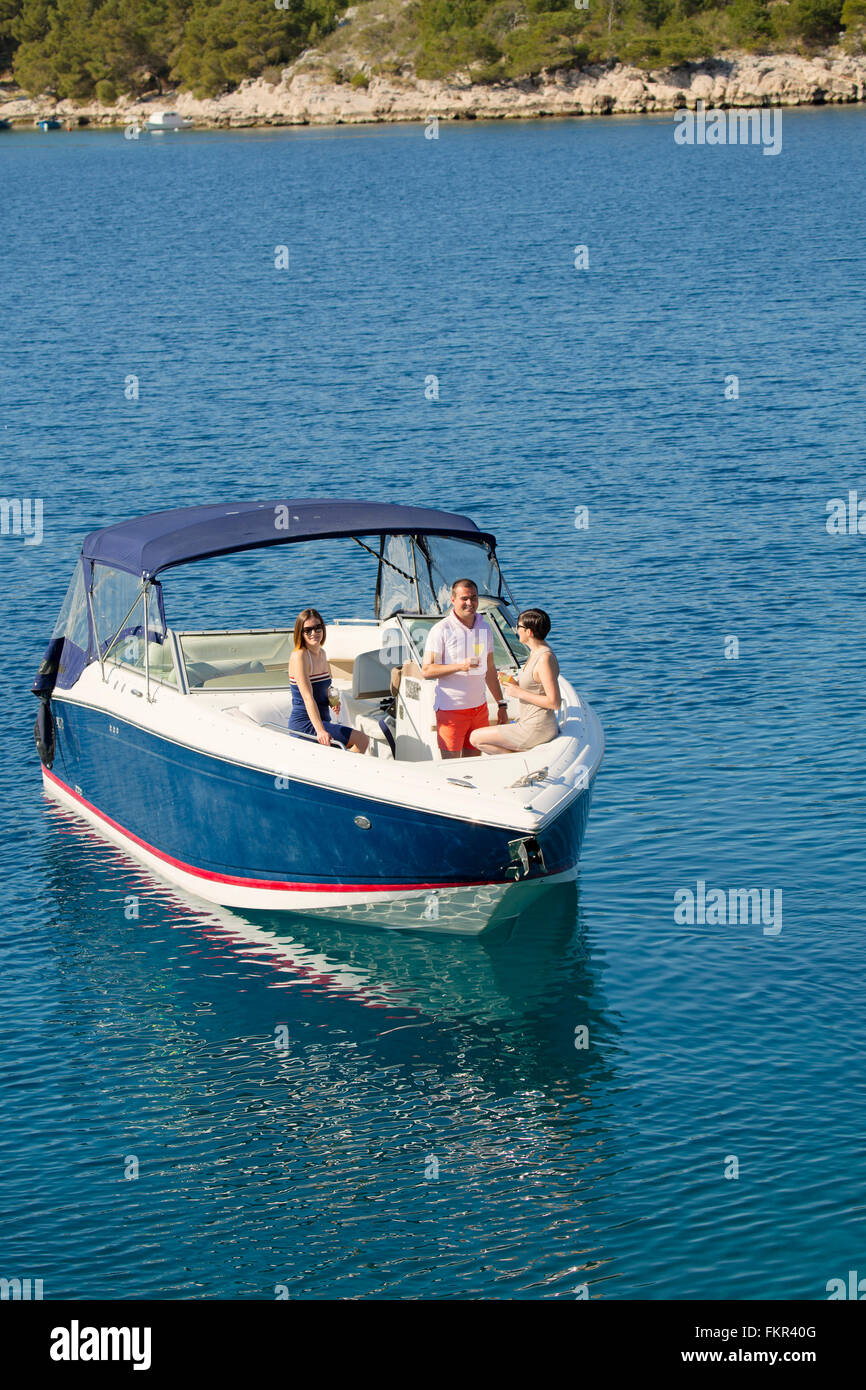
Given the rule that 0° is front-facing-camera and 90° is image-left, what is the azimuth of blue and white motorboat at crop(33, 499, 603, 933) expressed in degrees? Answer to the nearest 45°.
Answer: approximately 315°

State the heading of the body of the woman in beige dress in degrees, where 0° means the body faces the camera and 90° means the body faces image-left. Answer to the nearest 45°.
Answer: approximately 90°
